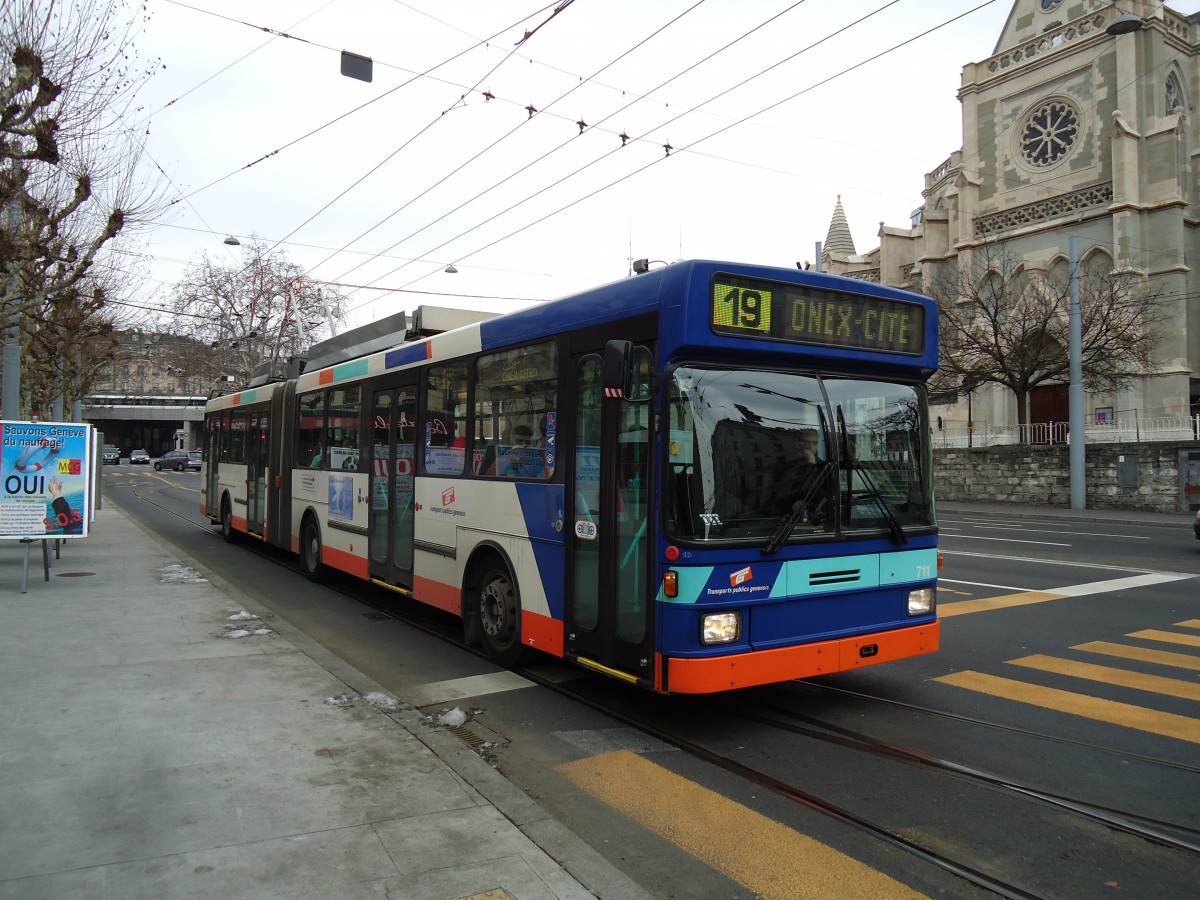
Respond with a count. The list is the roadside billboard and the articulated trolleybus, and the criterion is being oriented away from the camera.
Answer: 0

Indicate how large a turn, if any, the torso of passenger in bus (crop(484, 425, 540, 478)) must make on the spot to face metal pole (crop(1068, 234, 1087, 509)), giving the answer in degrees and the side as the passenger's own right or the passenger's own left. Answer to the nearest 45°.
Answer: approximately 90° to the passenger's own left

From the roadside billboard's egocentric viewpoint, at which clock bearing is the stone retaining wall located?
The stone retaining wall is roughly at 9 o'clock from the roadside billboard.

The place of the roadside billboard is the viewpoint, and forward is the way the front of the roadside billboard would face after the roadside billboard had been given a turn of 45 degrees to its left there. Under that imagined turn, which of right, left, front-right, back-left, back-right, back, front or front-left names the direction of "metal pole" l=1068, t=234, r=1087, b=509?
front-left

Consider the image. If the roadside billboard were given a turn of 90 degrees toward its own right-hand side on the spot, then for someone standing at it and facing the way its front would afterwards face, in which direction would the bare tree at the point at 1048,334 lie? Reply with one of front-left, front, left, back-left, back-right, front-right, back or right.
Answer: back

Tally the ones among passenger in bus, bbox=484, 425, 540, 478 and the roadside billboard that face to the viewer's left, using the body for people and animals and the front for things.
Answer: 0

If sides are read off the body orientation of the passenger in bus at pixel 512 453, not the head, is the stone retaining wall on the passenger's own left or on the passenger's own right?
on the passenger's own left

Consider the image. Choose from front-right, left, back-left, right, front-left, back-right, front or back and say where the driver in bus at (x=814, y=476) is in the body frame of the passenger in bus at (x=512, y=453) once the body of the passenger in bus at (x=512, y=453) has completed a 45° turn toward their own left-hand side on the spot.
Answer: front-right

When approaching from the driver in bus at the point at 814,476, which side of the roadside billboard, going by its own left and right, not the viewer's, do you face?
front

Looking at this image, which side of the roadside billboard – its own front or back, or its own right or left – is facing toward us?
front

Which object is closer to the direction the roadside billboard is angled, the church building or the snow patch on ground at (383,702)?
the snow patch on ground

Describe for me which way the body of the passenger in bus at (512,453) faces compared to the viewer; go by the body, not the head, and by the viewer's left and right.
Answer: facing the viewer and to the right of the viewer

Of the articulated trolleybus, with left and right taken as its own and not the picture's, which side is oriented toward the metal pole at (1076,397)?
left
